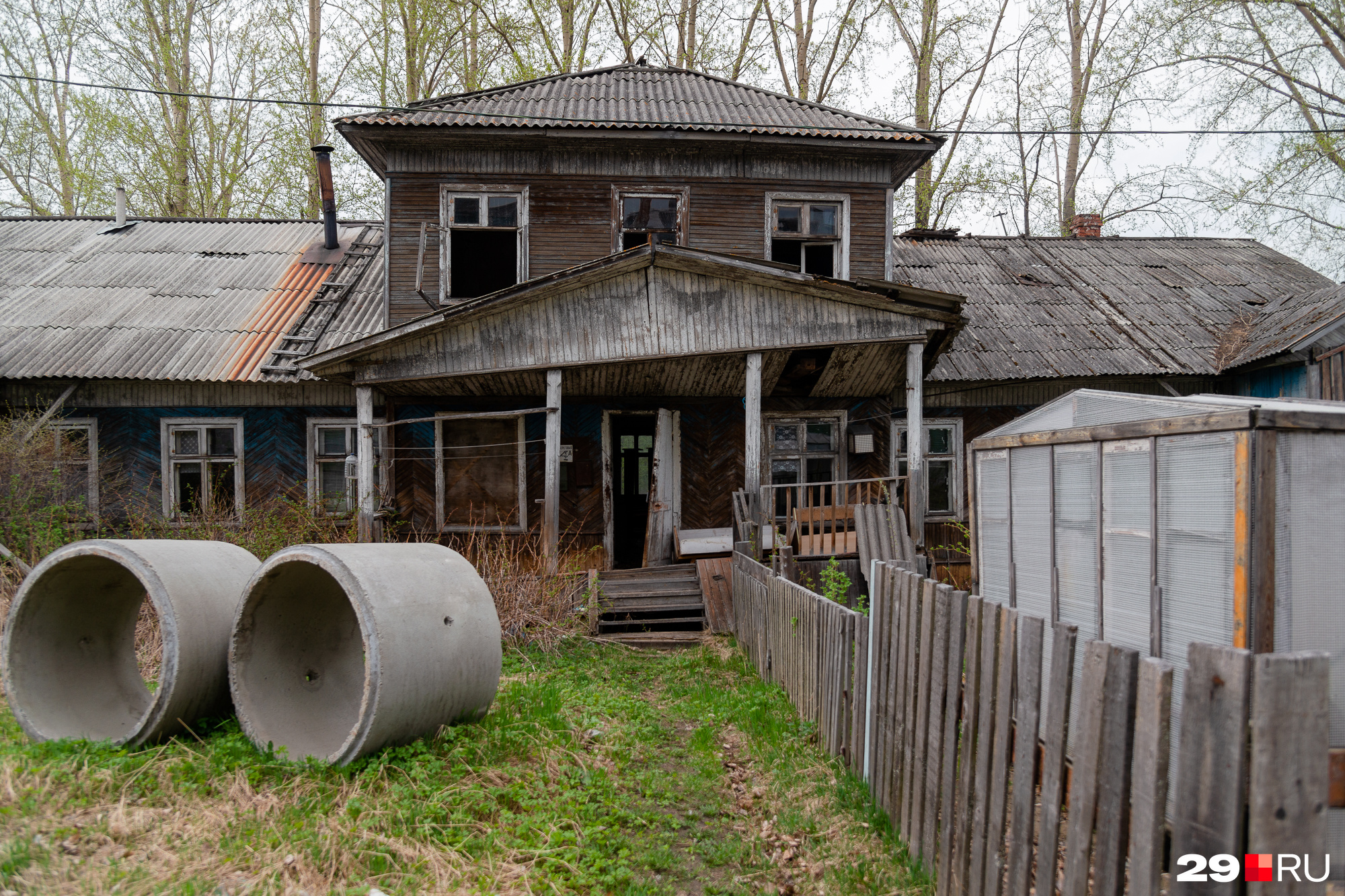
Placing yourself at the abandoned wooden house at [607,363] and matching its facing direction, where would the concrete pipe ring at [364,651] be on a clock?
The concrete pipe ring is roughly at 12 o'clock from the abandoned wooden house.

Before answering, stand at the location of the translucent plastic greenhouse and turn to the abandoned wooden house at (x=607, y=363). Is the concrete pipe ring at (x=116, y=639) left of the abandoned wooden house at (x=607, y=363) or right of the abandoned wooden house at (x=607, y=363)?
left

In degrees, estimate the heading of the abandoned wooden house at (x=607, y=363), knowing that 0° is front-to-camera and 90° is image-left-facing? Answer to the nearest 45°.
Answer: approximately 0°
